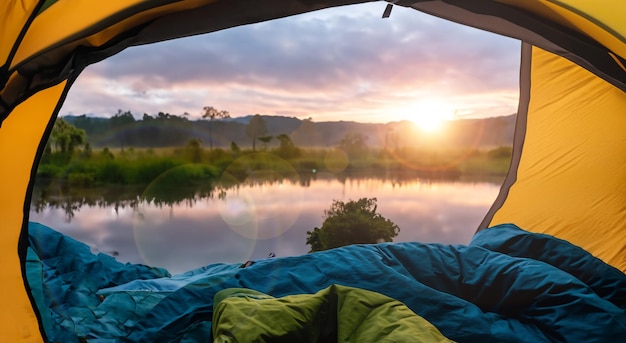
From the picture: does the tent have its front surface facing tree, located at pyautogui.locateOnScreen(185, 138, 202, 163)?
yes

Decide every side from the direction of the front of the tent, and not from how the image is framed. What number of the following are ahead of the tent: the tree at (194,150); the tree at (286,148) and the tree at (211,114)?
3

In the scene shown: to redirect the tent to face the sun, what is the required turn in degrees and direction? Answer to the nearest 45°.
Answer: approximately 45° to its right

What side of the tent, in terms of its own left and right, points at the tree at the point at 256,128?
front

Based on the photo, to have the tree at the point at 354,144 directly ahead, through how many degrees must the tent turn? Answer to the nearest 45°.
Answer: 0° — it already faces it

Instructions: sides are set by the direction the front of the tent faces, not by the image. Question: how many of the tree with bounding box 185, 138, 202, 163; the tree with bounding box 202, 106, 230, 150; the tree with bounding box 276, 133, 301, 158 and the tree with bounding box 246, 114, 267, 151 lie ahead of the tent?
4

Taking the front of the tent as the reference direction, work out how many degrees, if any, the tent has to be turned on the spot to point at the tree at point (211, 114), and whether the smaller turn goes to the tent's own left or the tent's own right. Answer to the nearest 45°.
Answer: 0° — it already faces it

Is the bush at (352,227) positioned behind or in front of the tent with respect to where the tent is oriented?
in front

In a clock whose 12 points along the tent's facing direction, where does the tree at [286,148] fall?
The tree is roughly at 12 o'clock from the tent.

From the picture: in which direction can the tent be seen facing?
away from the camera
